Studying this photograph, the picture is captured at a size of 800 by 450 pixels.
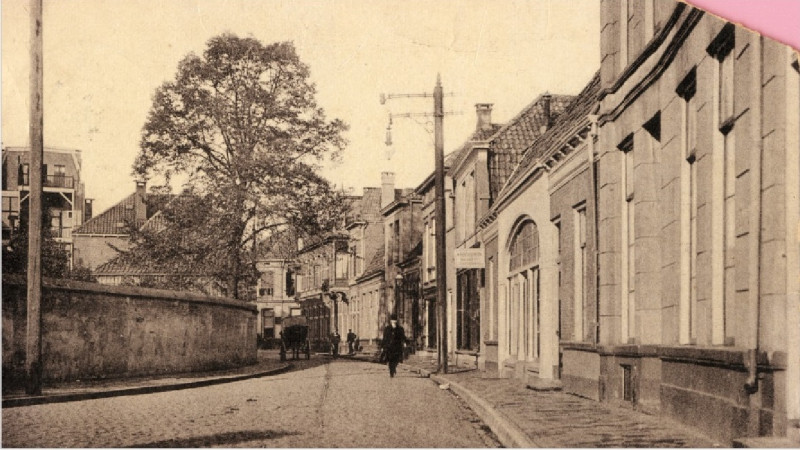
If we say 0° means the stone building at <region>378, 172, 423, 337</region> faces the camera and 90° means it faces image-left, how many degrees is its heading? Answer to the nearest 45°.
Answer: approximately 45°

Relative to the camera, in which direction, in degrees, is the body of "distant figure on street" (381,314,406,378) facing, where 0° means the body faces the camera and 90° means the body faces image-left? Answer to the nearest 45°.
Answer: approximately 0°

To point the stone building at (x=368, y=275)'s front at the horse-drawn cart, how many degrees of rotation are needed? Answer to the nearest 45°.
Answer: approximately 45° to its left

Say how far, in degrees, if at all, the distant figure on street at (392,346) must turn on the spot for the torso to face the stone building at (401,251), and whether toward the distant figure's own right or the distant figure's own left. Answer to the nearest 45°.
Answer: approximately 180°

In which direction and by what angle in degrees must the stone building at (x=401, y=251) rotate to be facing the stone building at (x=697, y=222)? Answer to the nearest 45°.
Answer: approximately 45° to its left

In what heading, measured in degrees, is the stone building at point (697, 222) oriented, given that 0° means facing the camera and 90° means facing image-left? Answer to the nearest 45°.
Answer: approximately 45°

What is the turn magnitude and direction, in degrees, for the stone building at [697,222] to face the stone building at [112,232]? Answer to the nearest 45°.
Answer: approximately 90° to its right
